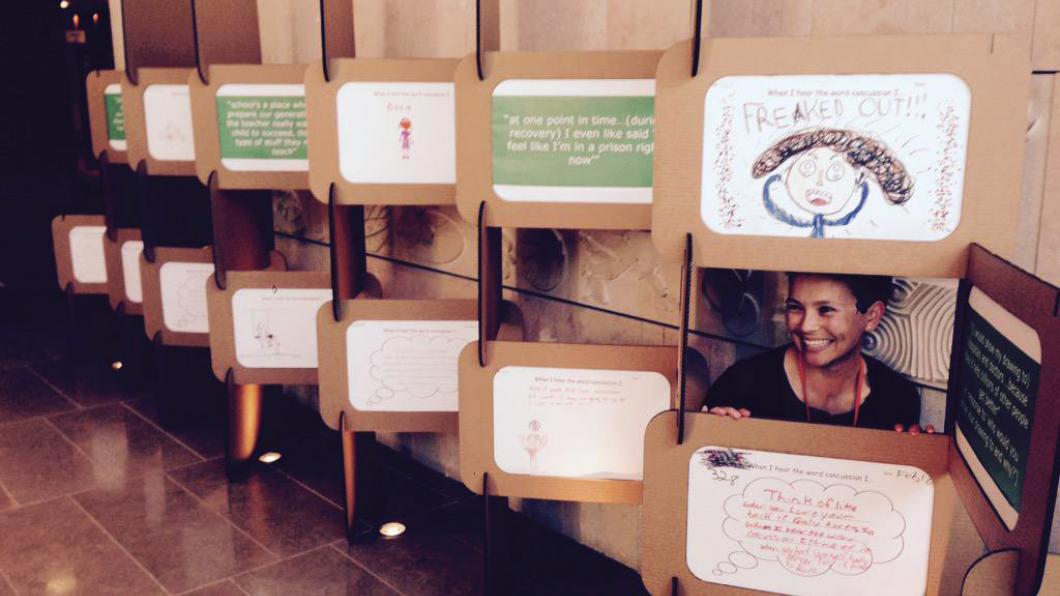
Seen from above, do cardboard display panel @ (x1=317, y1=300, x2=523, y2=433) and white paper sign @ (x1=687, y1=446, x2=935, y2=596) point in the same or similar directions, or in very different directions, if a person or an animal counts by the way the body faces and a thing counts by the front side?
same or similar directions

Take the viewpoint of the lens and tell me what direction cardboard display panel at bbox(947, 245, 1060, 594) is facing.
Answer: facing the viewer and to the left of the viewer

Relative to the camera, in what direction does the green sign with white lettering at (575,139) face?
facing the viewer

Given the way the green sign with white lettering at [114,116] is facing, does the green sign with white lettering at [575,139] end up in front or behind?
in front

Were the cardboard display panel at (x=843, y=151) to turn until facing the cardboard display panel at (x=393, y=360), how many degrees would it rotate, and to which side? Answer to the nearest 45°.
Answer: approximately 135° to its right

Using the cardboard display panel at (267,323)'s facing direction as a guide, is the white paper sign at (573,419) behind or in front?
in front

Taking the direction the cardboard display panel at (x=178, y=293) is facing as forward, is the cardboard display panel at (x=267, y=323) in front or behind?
in front

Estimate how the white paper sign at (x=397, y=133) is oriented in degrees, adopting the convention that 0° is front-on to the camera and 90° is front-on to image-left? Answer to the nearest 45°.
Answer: approximately 0°

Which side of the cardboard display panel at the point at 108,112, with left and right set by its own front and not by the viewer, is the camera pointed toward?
front
